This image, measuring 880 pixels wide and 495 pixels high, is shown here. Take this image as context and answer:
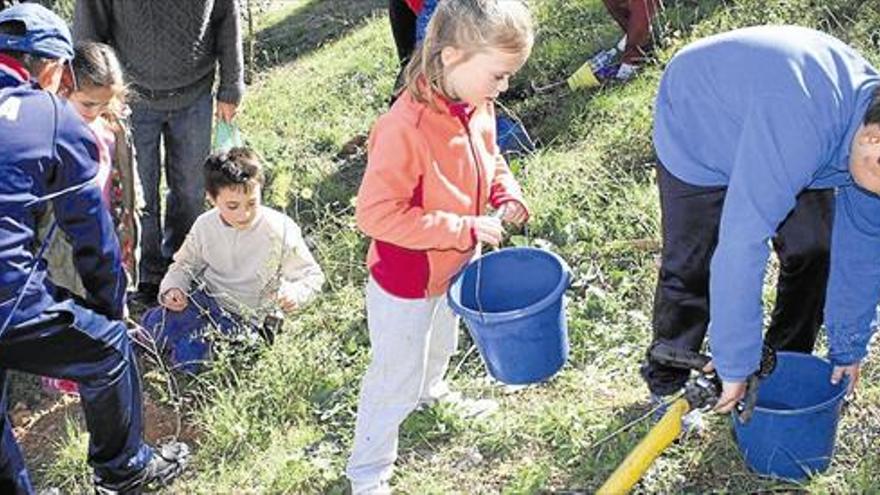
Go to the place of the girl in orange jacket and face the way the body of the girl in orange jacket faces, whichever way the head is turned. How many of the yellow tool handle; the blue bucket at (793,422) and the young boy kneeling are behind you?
1

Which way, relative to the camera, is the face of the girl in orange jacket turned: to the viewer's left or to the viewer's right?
to the viewer's right

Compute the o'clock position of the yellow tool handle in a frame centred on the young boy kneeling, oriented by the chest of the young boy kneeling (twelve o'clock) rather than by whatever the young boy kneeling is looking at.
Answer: The yellow tool handle is roughly at 11 o'clock from the young boy kneeling.

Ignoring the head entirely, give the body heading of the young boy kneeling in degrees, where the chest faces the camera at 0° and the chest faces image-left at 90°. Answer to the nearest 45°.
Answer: approximately 0°

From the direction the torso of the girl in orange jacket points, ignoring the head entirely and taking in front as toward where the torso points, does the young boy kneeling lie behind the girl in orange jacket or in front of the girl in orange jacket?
behind

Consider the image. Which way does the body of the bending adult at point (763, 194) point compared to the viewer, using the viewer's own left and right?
facing the viewer and to the right of the viewer

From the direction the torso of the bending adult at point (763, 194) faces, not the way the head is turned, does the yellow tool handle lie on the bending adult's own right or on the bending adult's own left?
on the bending adult's own right

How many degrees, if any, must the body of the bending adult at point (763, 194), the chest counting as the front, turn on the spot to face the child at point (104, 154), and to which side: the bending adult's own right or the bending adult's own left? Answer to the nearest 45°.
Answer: approximately 135° to the bending adult's own right

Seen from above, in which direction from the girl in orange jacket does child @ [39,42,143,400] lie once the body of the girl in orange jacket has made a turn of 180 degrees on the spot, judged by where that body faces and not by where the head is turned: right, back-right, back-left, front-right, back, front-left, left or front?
front
